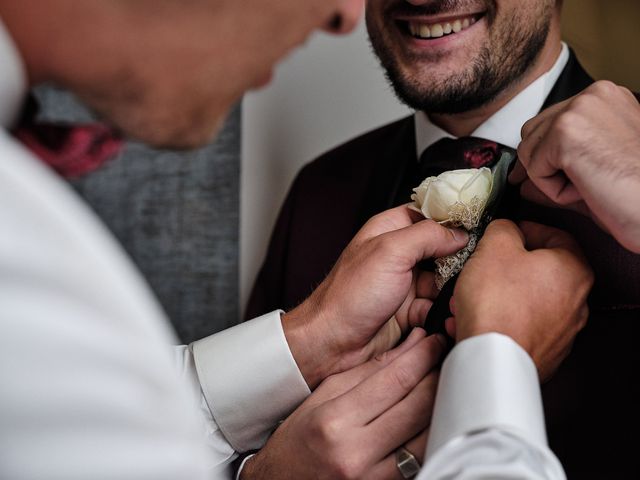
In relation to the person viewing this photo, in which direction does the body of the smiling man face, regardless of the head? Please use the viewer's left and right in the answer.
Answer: facing the viewer and to the left of the viewer
